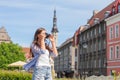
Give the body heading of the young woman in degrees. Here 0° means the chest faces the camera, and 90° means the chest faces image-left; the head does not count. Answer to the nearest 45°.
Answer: approximately 315°
